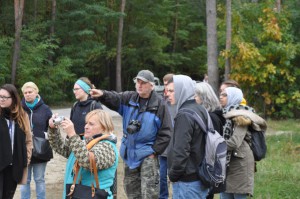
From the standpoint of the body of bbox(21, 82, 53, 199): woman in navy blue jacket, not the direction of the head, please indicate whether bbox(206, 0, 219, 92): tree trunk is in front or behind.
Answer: behind

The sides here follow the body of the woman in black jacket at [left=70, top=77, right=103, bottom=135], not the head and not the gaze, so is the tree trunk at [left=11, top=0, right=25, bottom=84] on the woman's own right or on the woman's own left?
on the woman's own right

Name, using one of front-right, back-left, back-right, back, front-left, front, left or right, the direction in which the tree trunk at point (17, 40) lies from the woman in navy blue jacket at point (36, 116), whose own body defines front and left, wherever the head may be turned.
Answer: back-right

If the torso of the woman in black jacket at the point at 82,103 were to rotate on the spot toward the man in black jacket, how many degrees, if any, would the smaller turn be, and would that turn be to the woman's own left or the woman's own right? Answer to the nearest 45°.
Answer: approximately 90° to the woman's own left

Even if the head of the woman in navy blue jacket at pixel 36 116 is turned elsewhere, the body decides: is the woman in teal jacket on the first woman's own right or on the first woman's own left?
on the first woman's own left

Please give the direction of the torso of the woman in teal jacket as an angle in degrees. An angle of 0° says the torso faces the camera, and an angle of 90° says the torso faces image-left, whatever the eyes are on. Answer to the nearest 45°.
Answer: approximately 90°

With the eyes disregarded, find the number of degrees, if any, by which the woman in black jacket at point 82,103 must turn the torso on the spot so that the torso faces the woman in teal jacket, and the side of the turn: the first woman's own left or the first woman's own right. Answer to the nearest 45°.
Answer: approximately 45° to the first woman's own left

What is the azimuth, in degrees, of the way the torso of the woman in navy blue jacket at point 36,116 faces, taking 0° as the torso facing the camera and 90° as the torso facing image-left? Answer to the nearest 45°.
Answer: approximately 45°

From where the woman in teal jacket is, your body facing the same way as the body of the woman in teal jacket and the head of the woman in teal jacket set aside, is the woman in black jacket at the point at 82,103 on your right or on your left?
on your right
